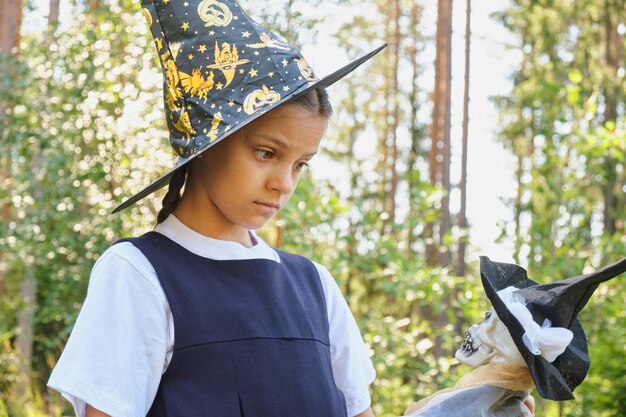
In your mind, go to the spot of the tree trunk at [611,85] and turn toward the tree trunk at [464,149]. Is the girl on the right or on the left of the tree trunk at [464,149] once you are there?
left

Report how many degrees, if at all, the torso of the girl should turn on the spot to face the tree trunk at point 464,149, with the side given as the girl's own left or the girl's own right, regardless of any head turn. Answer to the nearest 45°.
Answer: approximately 135° to the girl's own left

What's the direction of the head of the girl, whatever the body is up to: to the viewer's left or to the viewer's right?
to the viewer's right

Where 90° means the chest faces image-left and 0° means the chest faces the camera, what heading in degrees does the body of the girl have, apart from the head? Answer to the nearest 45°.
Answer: approximately 315°

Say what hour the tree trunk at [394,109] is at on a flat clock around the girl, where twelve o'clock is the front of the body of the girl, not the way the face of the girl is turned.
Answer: The tree trunk is roughly at 8 o'clock from the girl.

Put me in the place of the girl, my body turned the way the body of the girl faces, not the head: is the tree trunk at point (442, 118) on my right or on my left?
on my left
